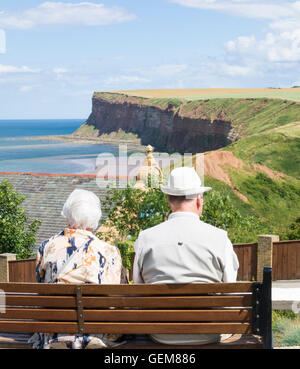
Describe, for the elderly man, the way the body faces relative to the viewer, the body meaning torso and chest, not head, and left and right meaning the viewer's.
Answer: facing away from the viewer

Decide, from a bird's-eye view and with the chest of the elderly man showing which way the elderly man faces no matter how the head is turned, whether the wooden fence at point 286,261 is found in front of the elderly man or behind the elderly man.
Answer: in front

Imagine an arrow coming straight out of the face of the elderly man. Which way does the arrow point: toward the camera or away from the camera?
away from the camera

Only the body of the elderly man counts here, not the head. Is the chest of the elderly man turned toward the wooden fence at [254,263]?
yes

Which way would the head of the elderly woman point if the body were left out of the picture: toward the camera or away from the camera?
away from the camera

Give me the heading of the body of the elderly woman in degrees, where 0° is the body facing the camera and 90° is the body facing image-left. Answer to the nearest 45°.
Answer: approximately 180°

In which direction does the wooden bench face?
away from the camera

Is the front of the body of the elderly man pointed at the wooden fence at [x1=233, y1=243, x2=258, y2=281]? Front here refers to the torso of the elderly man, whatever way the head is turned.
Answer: yes

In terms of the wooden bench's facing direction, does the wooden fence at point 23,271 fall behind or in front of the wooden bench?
in front

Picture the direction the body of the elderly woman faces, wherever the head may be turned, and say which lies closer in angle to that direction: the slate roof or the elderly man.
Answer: the slate roof
